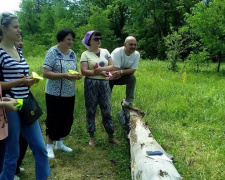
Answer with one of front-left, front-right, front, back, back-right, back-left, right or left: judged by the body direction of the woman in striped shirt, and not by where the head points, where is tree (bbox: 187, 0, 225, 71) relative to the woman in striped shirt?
left

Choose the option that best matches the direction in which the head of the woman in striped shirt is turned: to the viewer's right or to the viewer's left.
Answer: to the viewer's right

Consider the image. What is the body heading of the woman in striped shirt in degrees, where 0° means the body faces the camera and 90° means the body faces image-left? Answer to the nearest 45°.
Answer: approximately 315°

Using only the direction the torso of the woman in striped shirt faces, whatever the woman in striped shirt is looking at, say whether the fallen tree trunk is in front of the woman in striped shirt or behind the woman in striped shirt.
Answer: in front
